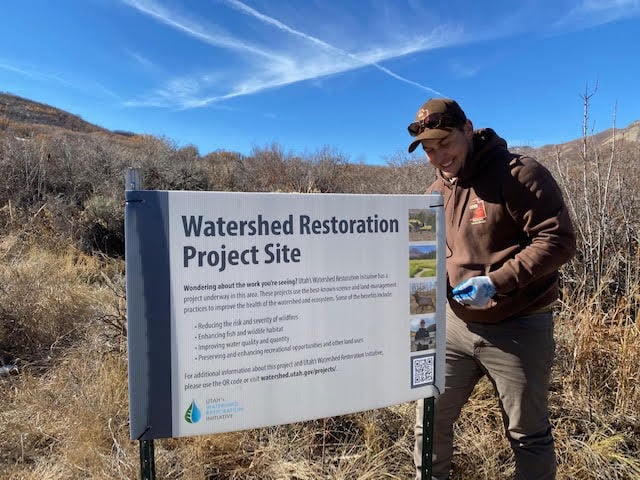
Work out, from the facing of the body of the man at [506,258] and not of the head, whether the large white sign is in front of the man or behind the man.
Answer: in front

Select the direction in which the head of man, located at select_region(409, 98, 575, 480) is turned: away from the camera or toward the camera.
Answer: toward the camera

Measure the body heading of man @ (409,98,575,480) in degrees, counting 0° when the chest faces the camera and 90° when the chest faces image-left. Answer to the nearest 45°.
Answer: approximately 45°
